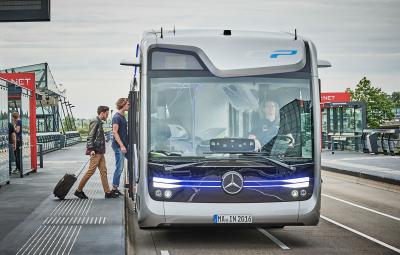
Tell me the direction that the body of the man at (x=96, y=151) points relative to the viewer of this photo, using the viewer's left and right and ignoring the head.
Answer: facing to the right of the viewer

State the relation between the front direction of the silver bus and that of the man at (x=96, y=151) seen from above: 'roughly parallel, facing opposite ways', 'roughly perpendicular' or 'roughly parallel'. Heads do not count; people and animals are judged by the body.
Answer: roughly perpendicular

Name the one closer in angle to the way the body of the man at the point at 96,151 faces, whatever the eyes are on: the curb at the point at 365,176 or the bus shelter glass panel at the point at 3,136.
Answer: the curb

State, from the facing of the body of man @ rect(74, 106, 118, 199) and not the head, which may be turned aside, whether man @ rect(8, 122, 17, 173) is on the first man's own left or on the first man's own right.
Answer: on the first man's own left
